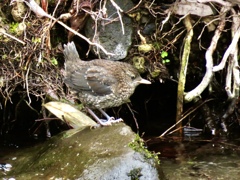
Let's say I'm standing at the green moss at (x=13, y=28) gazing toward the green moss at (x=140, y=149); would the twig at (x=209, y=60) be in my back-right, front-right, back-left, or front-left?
front-left

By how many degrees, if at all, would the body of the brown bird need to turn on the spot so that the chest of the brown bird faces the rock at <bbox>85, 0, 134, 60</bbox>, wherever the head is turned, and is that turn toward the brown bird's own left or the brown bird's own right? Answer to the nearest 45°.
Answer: approximately 90° to the brown bird's own left

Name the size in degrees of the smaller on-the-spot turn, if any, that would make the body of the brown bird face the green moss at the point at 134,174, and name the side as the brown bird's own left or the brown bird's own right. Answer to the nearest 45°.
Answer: approximately 90° to the brown bird's own right

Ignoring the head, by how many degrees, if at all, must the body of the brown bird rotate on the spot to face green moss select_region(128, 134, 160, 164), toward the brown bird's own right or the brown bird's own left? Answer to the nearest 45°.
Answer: approximately 90° to the brown bird's own right

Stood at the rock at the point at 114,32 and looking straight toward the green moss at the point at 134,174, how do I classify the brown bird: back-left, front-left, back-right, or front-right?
front-right

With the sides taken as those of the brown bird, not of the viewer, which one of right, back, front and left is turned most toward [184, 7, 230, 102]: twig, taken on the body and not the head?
front

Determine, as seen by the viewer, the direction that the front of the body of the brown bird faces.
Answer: to the viewer's right
